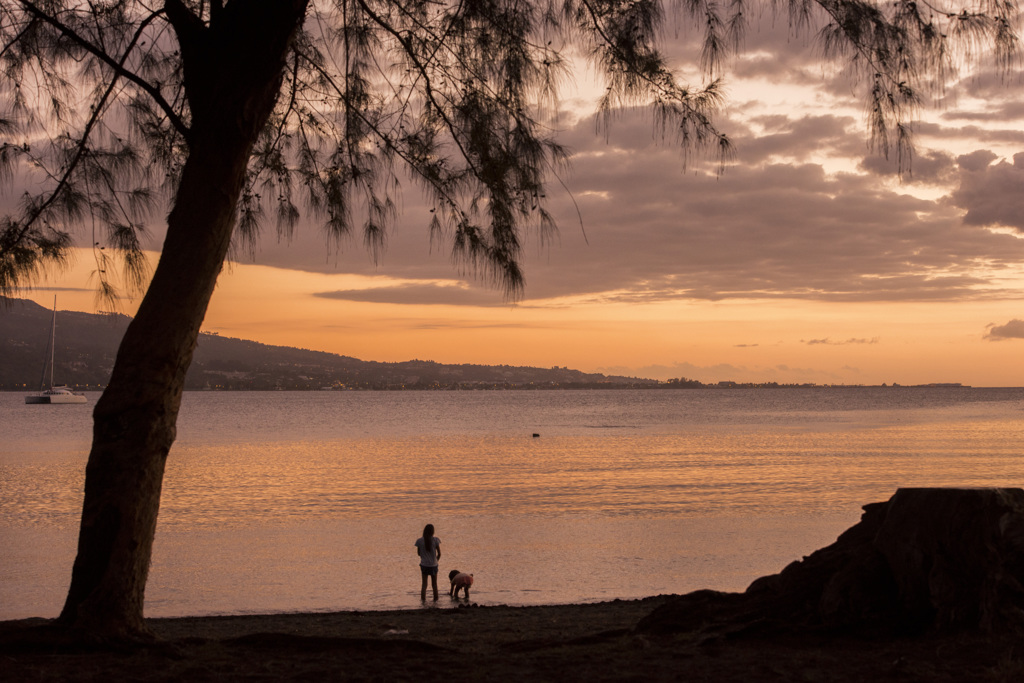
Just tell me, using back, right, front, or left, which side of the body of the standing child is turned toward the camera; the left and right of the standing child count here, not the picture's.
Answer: back

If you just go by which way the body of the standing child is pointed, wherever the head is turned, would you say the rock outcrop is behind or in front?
behind
